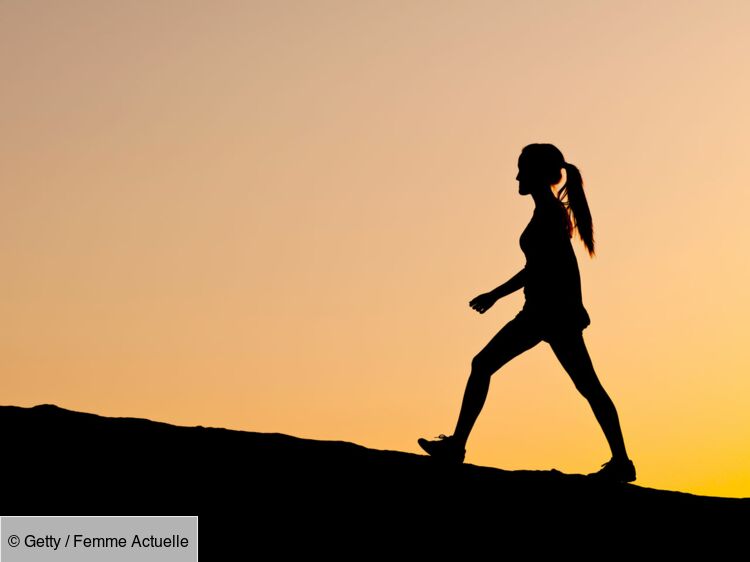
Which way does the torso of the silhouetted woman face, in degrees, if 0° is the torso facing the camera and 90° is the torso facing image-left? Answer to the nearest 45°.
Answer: approximately 90°

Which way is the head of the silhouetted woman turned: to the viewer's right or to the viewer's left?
to the viewer's left
